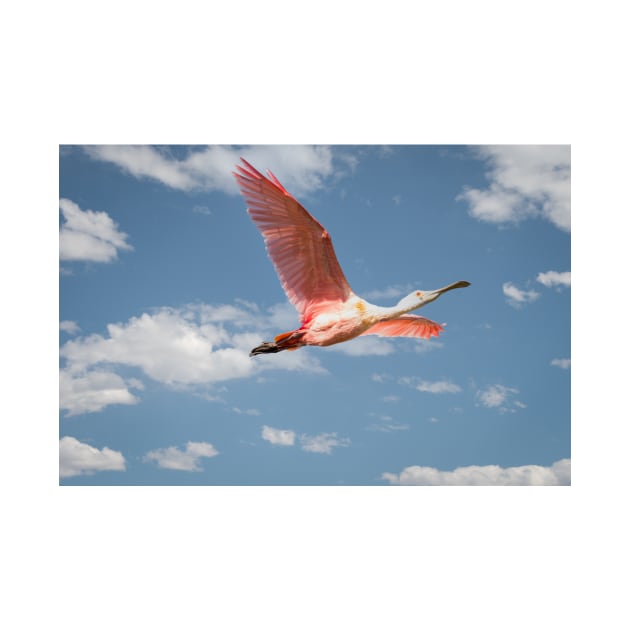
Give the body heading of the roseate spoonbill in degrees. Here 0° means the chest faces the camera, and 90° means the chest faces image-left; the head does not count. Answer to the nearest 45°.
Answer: approximately 270°
